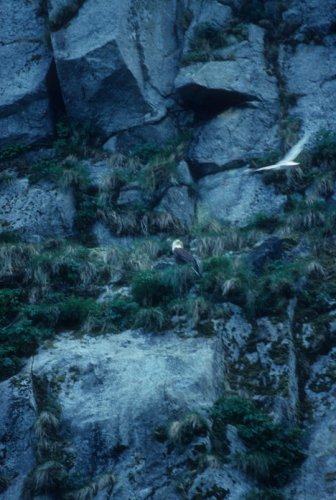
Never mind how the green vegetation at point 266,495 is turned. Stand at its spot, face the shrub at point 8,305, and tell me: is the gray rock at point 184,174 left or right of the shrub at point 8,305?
right

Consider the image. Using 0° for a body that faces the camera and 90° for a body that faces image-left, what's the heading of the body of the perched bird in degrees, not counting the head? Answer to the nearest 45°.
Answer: approximately 90°

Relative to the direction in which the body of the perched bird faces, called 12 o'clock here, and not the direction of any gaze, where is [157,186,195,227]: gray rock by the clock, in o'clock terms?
The gray rock is roughly at 3 o'clock from the perched bird.

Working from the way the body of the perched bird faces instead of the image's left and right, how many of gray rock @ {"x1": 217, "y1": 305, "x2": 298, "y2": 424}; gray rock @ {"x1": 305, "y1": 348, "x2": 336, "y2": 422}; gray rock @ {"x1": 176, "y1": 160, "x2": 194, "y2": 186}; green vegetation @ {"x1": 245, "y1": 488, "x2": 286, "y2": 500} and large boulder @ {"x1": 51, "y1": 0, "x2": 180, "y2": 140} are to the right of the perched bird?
2

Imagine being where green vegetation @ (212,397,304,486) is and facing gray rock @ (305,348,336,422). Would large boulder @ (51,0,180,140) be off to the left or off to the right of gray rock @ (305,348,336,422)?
left

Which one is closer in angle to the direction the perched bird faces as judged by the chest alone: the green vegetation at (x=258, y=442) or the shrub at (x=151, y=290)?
the shrub

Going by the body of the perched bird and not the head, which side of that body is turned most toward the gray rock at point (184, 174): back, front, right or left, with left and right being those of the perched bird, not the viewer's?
right

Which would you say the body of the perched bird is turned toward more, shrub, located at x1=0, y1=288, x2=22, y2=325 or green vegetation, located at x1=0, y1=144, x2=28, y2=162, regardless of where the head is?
the shrub
